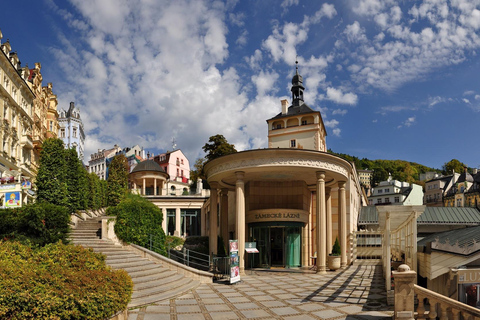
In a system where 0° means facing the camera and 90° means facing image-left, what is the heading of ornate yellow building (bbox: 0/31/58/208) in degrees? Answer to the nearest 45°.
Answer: approximately 270°

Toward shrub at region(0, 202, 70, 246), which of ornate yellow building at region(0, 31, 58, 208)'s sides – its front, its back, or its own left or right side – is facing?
right

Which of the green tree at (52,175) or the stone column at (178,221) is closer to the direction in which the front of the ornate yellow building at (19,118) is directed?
the stone column

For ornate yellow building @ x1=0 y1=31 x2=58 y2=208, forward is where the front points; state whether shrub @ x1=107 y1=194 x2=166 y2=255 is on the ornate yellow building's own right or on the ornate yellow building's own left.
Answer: on the ornate yellow building's own right
